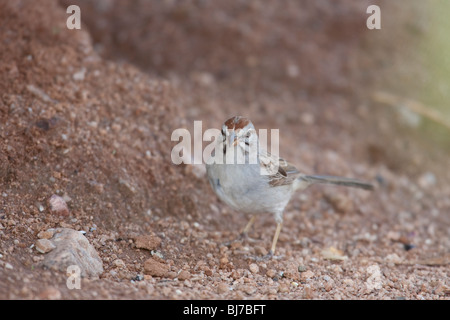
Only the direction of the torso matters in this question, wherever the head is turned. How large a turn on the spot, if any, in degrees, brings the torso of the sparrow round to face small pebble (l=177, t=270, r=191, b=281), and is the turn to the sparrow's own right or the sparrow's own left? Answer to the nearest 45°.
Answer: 0° — it already faces it

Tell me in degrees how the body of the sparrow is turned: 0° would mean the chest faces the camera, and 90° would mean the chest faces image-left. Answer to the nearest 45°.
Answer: approximately 45°

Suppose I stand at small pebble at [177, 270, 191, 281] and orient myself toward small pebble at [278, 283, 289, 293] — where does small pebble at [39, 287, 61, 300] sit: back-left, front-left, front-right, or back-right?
back-right

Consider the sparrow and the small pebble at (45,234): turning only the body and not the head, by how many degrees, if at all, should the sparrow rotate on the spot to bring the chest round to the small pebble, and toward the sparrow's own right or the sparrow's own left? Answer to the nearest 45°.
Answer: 0° — it already faces it
